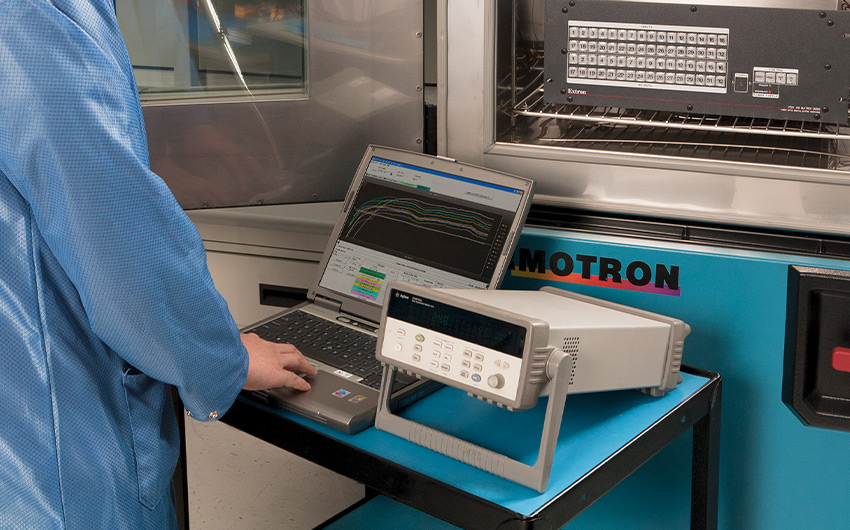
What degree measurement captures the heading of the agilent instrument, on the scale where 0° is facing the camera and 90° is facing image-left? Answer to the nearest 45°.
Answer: approximately 45°

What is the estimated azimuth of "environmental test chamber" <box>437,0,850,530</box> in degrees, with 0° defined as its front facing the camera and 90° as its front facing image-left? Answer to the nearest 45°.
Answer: approximately 0°

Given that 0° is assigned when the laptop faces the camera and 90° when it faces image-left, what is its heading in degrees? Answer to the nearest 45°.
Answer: approximately 45°

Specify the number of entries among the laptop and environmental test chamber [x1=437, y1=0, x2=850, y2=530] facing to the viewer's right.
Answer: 0
